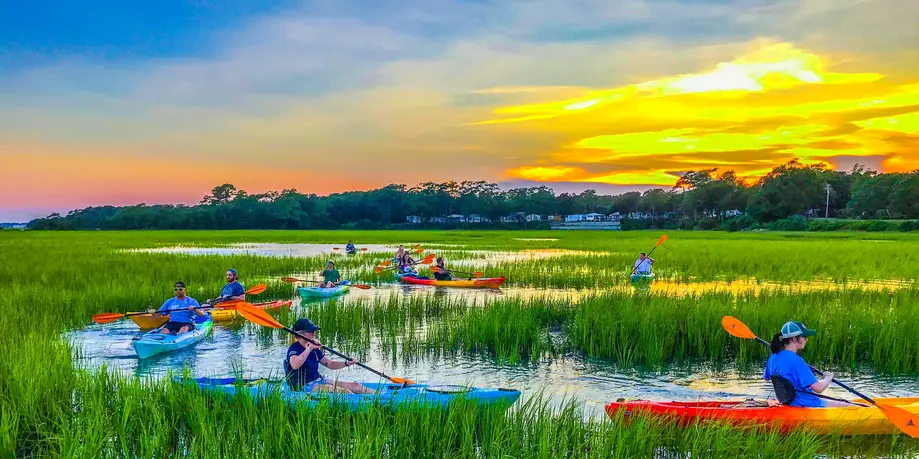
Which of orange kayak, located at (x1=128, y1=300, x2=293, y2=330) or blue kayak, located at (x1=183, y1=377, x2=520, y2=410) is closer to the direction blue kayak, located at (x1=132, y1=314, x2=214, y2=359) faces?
the blue kayak, located at (x1=183, y1=377, x2=520, y2=410)

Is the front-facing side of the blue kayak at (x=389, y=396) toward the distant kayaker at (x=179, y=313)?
no

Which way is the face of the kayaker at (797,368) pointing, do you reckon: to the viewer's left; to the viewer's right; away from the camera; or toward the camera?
to the viewer's right

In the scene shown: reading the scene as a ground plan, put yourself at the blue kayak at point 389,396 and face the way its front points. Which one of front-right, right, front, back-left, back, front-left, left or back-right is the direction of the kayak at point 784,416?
front

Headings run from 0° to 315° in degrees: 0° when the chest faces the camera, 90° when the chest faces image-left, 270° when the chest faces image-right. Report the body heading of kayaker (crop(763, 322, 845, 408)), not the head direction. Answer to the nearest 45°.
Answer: approximately 270°

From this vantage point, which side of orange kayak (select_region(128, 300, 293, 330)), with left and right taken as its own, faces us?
left

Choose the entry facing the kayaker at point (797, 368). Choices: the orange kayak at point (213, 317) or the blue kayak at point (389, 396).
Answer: the blue kayak

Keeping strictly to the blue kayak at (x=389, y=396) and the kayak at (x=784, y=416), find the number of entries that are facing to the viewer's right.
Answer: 2

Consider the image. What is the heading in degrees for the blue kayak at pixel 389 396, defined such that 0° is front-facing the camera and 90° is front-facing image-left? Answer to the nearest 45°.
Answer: approximately 270°

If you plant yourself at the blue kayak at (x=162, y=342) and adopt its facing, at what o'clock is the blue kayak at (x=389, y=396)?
The blue kayak at (x=389, y=396) is roughly at 10 o'clock from the blue kayak at (x=162, y=342).

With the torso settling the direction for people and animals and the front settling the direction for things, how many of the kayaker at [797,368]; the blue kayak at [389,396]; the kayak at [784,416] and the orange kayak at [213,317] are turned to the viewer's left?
1

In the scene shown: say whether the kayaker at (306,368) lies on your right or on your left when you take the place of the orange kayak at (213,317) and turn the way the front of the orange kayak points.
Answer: on your left

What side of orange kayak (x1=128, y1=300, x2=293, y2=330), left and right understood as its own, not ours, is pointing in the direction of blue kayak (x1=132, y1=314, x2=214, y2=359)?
left

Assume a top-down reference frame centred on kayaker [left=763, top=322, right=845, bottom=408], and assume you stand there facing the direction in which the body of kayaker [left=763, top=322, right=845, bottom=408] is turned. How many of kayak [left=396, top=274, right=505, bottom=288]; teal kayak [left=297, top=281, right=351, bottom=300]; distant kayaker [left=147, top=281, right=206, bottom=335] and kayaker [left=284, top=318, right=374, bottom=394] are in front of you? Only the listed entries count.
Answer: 0

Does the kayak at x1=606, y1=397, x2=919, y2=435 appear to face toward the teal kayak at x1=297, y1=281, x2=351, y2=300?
no

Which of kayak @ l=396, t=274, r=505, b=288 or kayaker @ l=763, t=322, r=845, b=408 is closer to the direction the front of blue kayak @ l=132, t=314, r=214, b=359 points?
the kayaker

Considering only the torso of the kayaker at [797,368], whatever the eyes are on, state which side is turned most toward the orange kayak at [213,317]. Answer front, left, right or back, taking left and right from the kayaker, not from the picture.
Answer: back

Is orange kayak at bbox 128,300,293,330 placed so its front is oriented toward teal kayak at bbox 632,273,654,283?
no

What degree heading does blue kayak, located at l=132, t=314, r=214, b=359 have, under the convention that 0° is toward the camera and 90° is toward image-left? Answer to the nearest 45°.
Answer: approximately 45°
